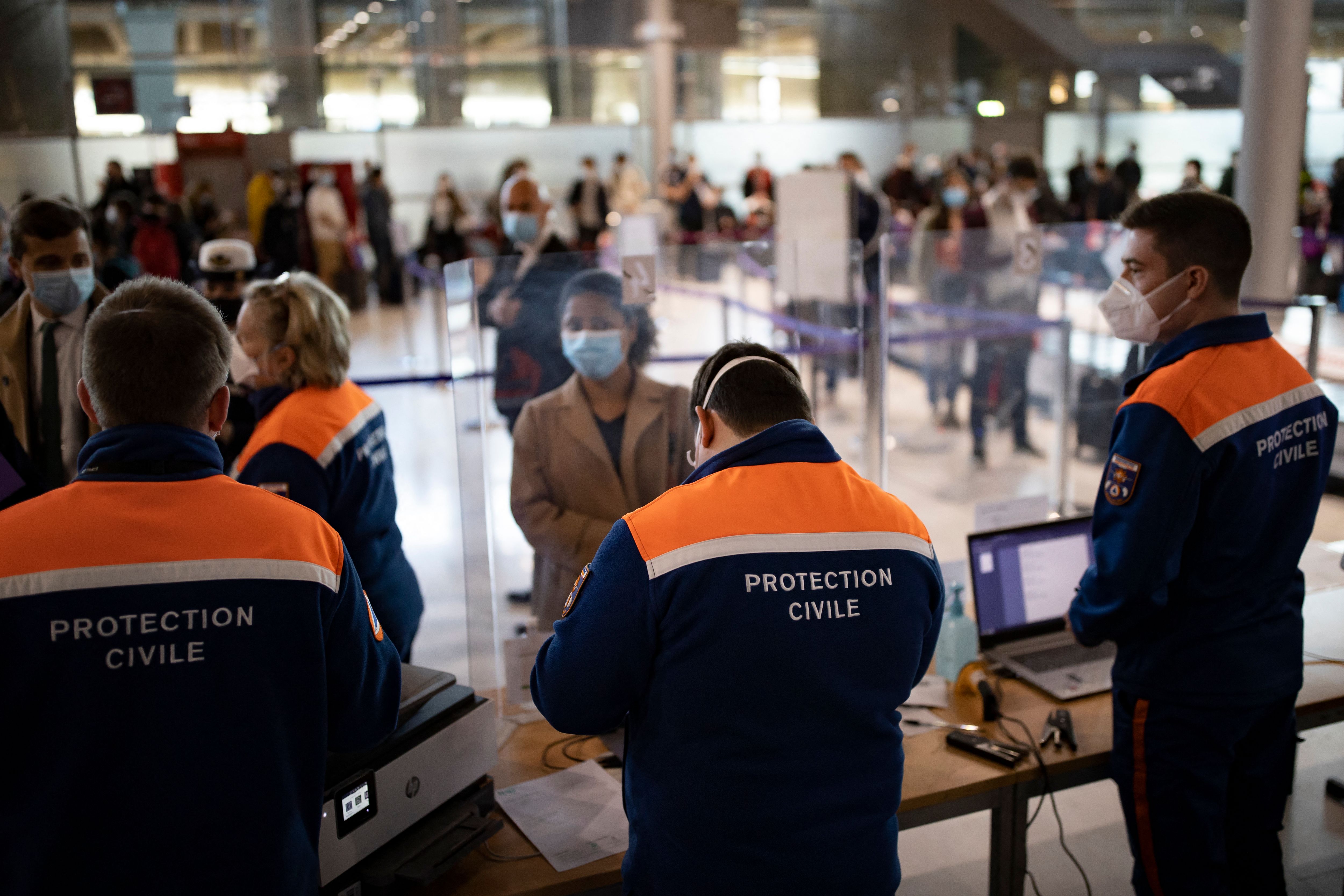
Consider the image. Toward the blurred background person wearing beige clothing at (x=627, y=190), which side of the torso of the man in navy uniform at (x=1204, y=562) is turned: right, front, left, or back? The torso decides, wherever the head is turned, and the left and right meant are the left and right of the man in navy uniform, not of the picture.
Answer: front

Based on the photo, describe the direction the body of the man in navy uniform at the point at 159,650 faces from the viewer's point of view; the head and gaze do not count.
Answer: away from the camera

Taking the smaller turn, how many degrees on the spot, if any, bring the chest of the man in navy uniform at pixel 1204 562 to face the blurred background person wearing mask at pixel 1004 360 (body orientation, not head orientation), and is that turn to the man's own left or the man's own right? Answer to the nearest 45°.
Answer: approximately 45° to the man's own right

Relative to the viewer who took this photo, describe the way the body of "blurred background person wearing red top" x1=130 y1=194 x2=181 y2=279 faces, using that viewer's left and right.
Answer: facing the viewer

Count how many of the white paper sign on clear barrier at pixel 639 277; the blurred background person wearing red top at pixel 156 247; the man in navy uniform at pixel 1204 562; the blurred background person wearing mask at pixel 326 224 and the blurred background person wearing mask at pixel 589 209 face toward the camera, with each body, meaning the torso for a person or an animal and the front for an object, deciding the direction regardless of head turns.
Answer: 4

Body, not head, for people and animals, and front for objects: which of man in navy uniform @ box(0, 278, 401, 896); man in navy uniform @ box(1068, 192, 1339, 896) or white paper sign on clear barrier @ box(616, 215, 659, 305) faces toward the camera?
the white paper sign on clear barrier

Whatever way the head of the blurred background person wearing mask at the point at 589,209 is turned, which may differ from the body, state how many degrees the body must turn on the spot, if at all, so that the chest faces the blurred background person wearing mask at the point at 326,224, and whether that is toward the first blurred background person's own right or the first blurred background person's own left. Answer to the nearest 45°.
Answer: approximately 90° to the first blurred background person's own right

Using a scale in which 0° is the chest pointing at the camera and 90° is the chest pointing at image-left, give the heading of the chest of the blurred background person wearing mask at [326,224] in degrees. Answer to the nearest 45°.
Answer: approximately 0°

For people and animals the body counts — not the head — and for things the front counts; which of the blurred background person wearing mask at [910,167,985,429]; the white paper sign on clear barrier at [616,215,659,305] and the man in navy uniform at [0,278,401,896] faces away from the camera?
the man in navy uniform

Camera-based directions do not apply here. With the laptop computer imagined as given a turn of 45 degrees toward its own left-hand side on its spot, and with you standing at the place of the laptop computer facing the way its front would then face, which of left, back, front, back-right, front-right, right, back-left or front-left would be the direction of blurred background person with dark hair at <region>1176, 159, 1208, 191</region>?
left

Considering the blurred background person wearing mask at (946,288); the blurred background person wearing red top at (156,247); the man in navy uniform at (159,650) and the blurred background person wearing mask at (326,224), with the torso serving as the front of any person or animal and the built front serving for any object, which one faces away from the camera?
the man in navy uniform

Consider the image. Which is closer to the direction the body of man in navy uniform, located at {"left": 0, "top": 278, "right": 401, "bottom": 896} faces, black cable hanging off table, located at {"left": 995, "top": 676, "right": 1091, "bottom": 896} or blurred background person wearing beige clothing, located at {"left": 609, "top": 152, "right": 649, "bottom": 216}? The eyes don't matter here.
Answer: the blurred background person wearing beige clothing

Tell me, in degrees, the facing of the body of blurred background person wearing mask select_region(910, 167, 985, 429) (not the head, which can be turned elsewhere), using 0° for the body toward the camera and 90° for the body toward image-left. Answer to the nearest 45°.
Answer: approximately 0°
